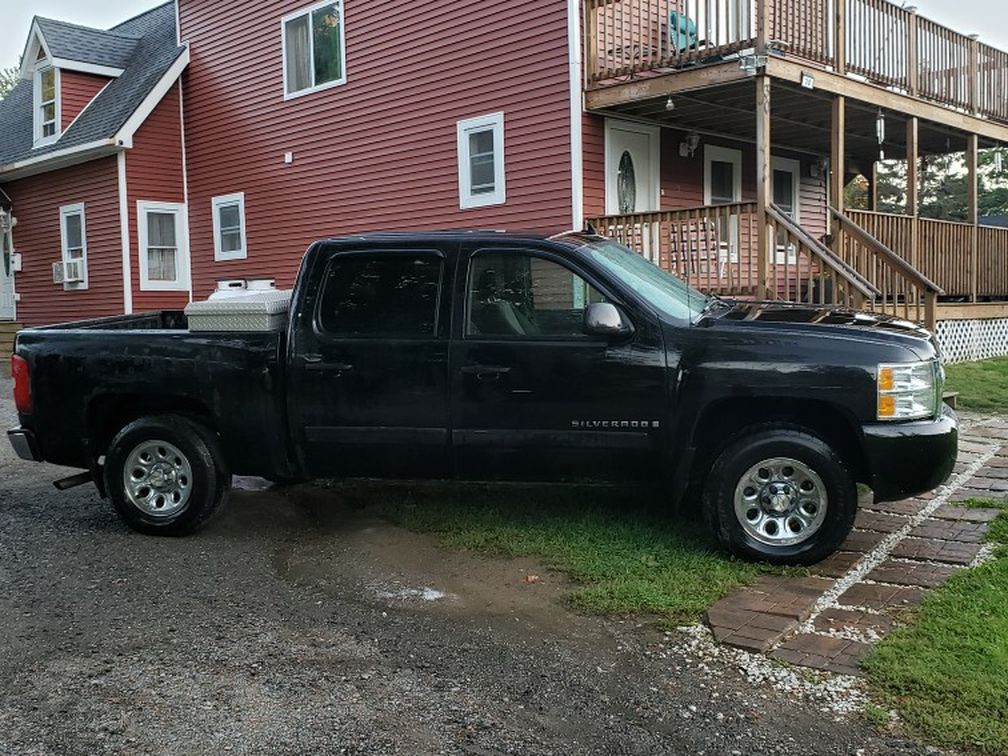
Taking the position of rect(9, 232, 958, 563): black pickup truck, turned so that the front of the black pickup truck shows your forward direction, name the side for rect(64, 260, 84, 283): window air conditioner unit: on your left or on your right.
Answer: on your left

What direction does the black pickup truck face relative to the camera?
to the viewer's right

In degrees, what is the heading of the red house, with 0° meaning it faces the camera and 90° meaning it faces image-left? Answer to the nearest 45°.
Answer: approximately 315°

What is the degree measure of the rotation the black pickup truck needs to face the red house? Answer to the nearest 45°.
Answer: approximately 90° to its left

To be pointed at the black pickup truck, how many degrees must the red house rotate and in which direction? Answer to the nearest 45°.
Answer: approximately 45° to its right
